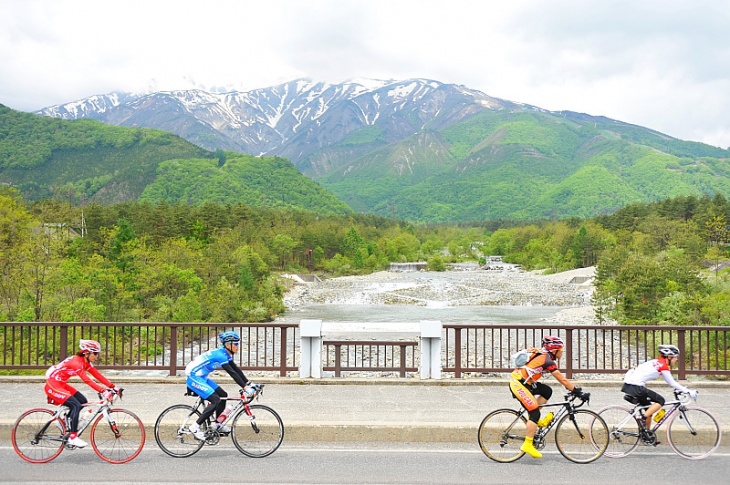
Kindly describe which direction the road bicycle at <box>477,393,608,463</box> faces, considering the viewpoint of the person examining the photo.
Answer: facing to the right of the viewer

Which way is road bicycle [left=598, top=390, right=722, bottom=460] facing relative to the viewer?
to the viewer's right

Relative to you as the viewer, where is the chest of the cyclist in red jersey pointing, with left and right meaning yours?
facing to the right of the viewer

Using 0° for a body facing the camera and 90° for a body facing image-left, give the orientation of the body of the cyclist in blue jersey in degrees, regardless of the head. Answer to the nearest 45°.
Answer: approximately 270°

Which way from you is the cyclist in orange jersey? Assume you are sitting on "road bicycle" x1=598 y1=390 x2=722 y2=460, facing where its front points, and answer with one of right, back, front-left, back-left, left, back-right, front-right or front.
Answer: back-right

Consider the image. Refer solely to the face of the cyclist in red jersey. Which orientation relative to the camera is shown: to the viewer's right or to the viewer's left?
to the viewer's right

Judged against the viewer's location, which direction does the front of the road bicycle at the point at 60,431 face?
facing to the right of the viewer

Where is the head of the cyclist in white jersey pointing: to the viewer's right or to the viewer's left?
to the viewer's right

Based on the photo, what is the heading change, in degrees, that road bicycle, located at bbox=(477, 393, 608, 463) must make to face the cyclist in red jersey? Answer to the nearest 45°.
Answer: approximately 180°

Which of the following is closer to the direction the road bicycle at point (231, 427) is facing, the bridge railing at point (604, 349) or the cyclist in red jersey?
the bridge railing

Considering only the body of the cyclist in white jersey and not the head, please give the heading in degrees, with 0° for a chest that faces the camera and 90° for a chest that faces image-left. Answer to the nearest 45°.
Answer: approximately 270°
